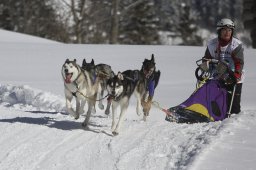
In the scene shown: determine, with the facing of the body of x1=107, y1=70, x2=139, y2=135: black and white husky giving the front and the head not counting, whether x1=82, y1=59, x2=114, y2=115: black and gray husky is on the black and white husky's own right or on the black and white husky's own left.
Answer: on the black and white husky's own right

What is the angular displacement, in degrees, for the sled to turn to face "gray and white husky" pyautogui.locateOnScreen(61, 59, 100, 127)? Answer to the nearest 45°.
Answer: approximately 45° to its right

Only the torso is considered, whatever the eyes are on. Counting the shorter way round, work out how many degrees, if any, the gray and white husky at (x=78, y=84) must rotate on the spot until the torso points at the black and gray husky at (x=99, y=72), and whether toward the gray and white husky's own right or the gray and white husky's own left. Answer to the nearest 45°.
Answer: approximately 180°

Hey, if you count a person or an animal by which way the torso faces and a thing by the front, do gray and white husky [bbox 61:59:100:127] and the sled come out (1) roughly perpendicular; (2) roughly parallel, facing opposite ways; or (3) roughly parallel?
roughly parallel

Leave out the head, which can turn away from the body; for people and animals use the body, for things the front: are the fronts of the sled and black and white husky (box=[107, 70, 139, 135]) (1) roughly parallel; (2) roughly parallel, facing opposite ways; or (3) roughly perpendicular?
roughly parallel

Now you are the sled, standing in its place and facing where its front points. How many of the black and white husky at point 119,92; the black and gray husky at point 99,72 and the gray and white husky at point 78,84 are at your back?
0

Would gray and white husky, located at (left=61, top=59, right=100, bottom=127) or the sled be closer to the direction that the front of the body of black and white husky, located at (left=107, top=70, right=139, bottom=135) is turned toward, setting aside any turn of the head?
the gray and white husky

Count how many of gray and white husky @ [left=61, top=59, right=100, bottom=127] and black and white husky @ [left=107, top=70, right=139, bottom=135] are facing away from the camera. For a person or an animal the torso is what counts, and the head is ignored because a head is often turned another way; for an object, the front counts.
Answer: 0

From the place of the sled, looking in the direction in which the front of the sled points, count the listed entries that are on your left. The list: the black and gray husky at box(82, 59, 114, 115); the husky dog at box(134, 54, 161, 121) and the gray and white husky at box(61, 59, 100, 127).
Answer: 0

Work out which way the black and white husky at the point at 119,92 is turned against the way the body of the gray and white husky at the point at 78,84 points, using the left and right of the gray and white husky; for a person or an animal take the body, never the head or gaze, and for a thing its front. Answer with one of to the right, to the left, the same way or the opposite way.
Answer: the same way

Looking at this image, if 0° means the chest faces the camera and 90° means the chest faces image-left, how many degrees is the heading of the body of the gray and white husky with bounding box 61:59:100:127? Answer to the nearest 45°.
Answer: approximately 45°

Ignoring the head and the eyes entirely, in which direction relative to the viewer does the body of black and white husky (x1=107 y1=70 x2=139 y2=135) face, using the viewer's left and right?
facing the viewer and to the left of the viewer

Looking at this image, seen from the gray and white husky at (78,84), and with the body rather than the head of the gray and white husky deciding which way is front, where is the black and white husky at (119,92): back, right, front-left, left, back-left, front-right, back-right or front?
left

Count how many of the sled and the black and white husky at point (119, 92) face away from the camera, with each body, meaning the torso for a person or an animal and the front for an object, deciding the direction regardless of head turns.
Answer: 0

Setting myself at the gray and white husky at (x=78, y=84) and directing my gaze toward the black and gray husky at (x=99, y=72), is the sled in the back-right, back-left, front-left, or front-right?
front-right
